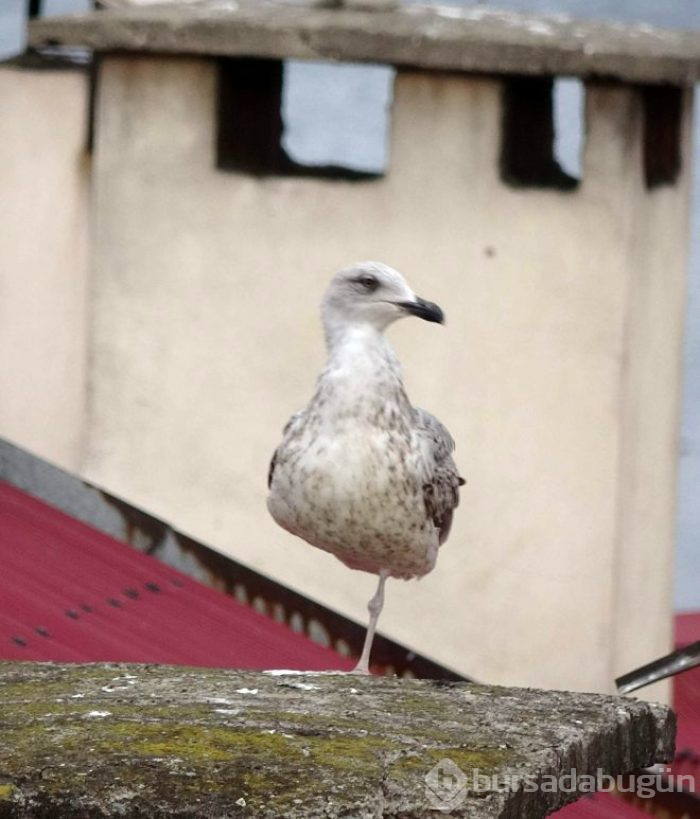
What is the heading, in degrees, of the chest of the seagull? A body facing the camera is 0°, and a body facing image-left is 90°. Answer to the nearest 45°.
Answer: approximately 0°
